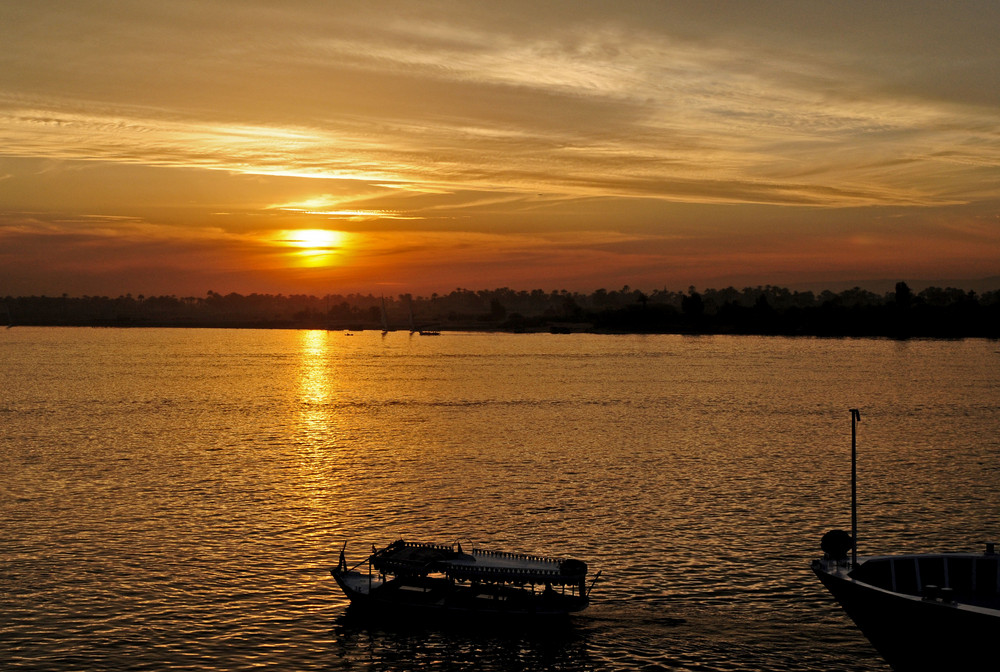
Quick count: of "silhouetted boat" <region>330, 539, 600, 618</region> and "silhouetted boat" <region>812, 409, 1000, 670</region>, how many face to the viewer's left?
2

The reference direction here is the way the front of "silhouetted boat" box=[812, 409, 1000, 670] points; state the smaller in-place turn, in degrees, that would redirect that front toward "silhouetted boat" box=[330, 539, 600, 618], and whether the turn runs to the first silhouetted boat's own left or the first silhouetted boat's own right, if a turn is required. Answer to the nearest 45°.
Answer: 0° — it already faces it

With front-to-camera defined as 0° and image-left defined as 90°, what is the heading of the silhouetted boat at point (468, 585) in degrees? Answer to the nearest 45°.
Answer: approximately 90°

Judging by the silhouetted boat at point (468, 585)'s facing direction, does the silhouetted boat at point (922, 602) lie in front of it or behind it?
behind

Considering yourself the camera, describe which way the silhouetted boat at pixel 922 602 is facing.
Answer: facing to the left of the viewer
